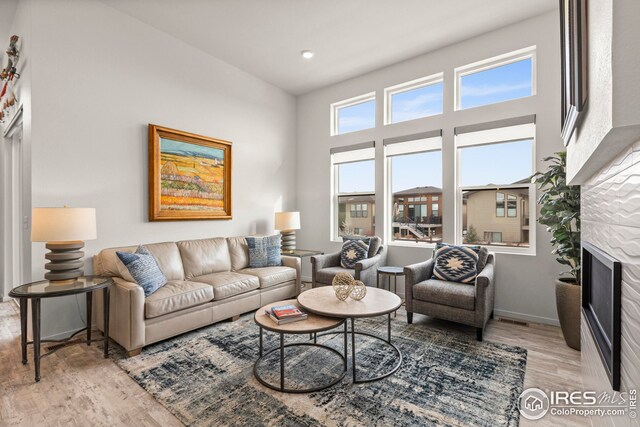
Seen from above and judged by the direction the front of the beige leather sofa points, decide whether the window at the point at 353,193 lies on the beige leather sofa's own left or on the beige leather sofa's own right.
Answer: on the beige leather sofa's own left

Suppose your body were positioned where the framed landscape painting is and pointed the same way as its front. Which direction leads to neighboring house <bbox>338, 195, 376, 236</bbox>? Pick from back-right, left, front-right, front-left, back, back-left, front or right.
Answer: front-left

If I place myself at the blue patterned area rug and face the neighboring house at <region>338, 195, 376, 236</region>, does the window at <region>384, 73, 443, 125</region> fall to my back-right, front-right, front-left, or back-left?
front-right

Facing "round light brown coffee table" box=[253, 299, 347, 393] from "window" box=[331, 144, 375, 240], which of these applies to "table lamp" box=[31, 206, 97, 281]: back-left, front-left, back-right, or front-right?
front-right

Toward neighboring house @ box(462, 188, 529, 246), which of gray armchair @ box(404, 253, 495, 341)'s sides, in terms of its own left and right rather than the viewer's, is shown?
back

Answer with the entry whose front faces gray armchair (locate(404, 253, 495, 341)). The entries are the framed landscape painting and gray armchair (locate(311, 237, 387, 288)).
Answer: the framed landscape painting

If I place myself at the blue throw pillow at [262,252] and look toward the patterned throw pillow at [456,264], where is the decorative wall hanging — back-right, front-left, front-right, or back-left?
back-right

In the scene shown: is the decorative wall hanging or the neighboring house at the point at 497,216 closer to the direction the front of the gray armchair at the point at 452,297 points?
the decorative wall hanging

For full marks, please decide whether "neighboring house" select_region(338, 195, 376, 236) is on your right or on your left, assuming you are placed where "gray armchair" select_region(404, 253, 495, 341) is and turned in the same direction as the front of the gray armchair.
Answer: on your right

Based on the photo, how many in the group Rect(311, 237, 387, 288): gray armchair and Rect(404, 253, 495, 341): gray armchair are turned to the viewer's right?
0

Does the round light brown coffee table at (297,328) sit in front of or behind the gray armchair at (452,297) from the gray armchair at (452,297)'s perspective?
in front

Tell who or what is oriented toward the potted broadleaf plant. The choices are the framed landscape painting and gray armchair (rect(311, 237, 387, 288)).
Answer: the framed landscape painting

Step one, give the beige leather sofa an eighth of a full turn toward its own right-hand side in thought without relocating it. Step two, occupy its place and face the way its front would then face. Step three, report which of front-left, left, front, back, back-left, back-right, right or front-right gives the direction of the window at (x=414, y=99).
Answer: left

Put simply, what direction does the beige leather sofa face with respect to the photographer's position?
facing the viewer and to the right of the viewer
